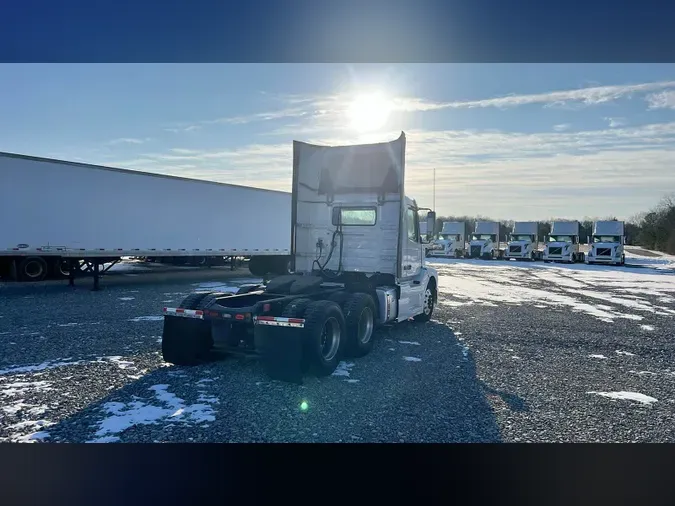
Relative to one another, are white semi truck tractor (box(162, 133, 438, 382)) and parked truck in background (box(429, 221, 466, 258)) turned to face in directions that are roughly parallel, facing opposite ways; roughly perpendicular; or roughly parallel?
roughly parallel, facing opposite ways

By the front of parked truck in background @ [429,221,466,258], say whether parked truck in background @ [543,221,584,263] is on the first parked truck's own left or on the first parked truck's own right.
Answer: on the first parked truck's own left

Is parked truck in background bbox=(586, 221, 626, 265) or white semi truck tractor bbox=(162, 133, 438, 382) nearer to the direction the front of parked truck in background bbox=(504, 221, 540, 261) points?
the white semi truck tractor

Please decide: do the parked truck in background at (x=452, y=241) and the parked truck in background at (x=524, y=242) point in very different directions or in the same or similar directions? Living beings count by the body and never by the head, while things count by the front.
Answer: same or similar directions

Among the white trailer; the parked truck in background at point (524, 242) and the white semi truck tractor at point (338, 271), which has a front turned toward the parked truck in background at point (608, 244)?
the white semi truck tractor

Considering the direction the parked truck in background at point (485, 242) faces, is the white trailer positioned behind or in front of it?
in front

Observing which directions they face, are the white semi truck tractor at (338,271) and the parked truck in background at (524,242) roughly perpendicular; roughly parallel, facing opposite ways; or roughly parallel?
roughly parallel, facing opposite ways

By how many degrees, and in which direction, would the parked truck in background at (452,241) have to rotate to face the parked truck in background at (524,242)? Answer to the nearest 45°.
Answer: approximately 90° to its left

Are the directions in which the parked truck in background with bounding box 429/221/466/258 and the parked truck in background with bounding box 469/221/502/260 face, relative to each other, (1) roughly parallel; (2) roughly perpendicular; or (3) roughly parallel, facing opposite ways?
roughly parallel

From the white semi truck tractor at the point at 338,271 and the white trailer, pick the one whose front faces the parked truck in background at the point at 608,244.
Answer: the white semi truck tractor

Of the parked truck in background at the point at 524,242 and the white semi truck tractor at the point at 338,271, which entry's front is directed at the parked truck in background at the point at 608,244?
the white semi truck tractor
